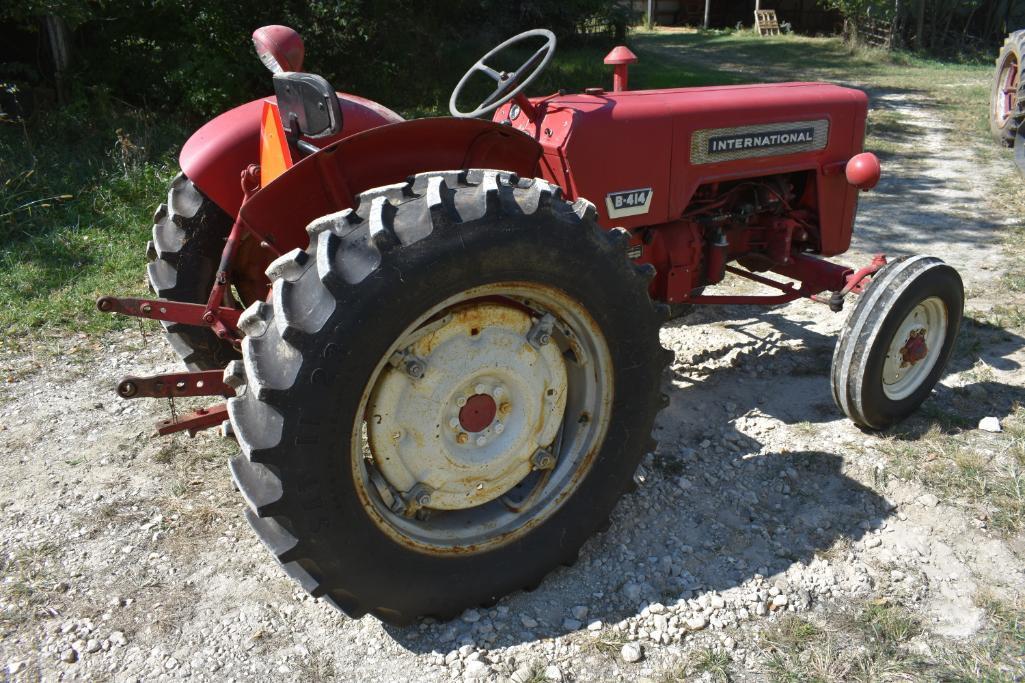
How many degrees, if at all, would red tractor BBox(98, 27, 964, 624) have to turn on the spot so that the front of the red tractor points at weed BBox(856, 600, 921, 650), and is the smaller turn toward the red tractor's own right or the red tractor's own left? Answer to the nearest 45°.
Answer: approximately 45° to the red tractor's own right

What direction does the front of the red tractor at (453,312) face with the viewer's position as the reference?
facing away from the viewer and to the right of the viewer

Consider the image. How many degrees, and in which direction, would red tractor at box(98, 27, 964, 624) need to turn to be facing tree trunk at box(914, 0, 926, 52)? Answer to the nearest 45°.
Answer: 0° — it already faces it

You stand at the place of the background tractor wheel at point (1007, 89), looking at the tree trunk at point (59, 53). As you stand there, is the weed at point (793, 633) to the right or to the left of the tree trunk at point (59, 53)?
left

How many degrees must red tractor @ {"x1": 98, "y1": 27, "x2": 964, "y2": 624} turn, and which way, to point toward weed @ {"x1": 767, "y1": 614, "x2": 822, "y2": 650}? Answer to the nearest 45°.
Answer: approximately 45° to its right

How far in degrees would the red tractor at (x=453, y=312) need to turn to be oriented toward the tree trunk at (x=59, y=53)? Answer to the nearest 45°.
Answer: approximately 90° to its left

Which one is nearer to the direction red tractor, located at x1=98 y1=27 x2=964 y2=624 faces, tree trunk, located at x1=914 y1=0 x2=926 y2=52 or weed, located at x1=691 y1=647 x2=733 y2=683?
the tree trunk

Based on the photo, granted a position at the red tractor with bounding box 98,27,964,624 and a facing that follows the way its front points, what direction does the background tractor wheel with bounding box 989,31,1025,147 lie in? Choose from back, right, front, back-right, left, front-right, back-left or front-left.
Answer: front
